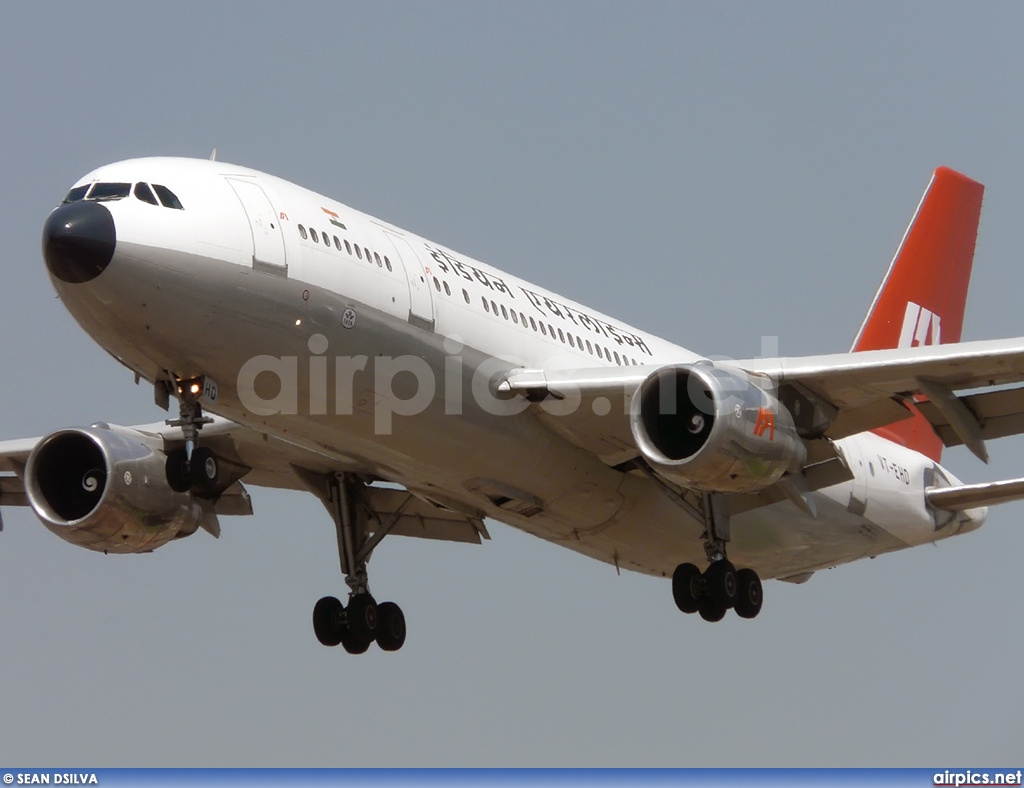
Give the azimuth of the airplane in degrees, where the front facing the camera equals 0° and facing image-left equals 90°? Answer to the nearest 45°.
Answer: approximately 45°
